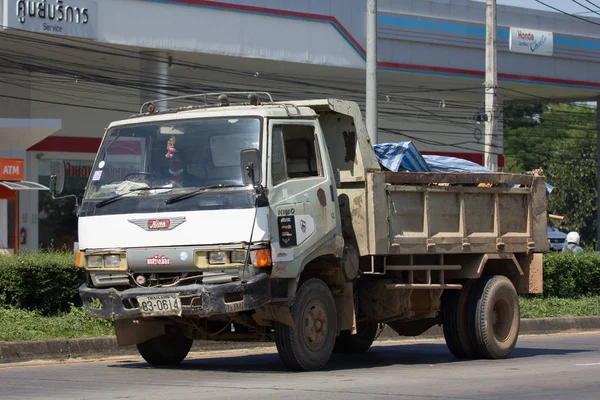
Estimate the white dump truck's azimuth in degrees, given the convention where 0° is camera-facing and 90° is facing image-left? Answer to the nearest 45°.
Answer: approximately 45°

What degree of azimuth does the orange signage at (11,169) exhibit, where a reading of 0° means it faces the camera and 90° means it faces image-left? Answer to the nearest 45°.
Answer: approximately 0°

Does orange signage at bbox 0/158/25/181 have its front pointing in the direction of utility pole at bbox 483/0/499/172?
no

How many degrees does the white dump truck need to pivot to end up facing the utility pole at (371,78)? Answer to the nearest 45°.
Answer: approximately 135° to its right

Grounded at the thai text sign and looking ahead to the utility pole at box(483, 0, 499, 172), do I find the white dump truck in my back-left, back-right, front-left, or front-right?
front-right

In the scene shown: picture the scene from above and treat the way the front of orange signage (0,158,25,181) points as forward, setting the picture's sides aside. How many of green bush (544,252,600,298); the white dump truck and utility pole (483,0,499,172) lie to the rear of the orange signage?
0

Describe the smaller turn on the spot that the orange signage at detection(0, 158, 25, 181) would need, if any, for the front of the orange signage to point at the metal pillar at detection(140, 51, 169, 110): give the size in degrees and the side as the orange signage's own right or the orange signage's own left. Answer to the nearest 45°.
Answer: approximately 135° to the orange signage's own left

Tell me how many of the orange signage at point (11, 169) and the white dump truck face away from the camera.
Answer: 0

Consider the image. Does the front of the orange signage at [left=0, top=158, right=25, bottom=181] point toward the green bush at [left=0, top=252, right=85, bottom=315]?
yes

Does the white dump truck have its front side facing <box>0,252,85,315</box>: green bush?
no

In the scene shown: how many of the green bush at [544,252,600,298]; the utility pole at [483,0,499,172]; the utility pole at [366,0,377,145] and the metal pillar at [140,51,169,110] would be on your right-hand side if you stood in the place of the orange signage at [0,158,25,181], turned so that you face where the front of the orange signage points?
0

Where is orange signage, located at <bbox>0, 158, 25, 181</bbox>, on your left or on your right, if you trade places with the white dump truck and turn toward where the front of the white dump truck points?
on your right

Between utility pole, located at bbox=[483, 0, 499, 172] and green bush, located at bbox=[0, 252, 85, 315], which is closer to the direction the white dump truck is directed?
the green bush

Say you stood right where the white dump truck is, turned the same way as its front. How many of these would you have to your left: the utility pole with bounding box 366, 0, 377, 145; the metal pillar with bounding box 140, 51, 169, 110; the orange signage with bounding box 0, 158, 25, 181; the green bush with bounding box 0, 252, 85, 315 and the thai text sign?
0

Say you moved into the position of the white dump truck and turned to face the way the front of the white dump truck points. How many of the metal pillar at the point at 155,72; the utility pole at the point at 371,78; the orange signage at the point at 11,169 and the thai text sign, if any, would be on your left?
0
